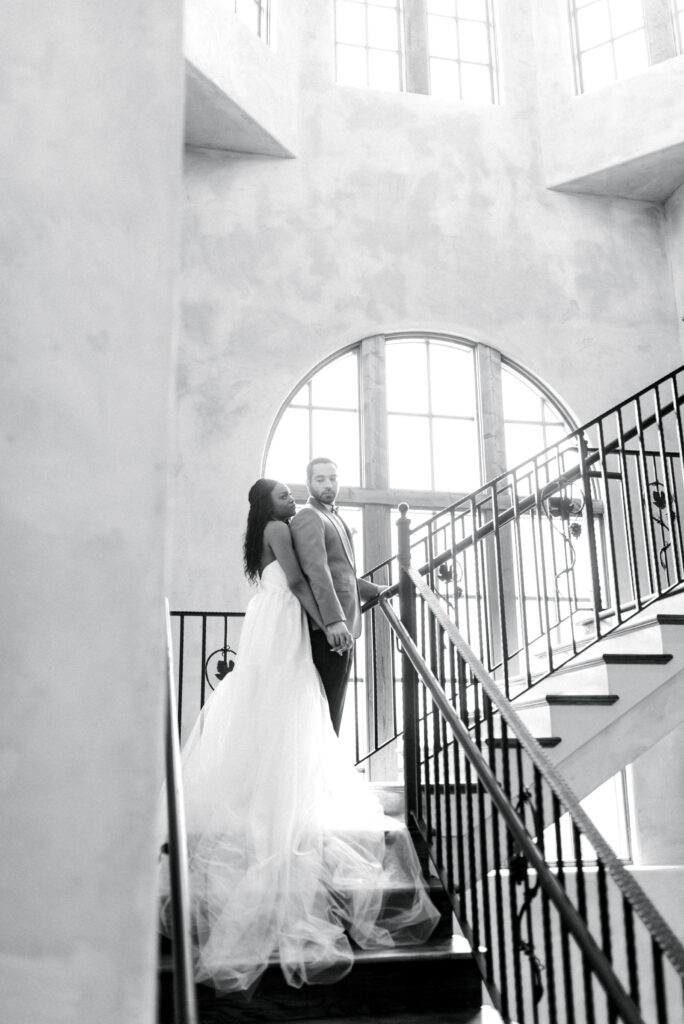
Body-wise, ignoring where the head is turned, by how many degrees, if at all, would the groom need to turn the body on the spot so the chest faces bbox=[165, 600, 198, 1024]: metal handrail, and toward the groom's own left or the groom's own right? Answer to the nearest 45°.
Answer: approximately 45° to the groom's own right

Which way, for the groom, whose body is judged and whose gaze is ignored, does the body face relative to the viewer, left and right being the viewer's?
facing the viewer and to the right of the viewer

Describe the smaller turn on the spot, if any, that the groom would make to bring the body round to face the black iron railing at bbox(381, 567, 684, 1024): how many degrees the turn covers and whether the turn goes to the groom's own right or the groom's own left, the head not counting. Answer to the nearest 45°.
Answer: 0° — they already face it
